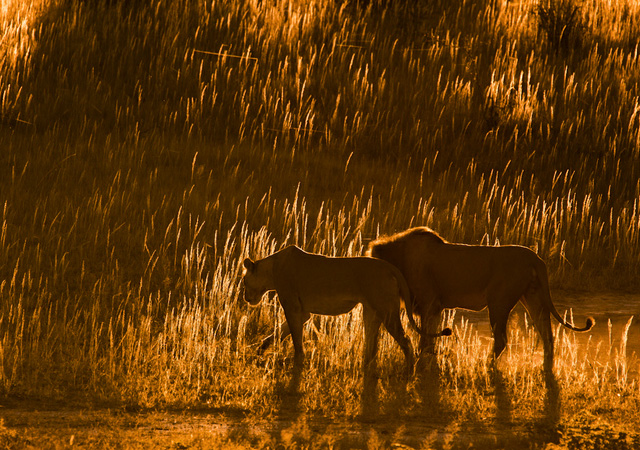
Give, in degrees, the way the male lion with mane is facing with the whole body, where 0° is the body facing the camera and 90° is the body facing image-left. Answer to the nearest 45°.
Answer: approximately 90°

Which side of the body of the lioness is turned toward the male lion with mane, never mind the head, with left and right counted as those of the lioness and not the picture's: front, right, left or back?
back

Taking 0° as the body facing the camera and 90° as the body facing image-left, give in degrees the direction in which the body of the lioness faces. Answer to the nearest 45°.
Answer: approximately 90°

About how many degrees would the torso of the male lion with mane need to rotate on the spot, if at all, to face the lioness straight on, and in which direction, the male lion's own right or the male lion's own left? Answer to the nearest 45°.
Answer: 0° — it already faces it

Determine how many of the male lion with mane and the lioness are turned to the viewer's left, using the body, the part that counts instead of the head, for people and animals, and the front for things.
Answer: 2

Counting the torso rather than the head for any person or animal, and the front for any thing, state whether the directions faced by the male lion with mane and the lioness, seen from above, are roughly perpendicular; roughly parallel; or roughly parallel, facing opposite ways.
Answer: roughly parallel
